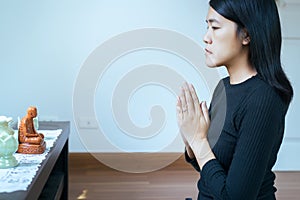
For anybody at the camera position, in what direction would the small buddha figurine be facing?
facing to the right of the viewer

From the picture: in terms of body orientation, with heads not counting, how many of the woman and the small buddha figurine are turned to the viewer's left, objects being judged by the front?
1

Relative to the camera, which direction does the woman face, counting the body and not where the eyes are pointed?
to the viewer's left

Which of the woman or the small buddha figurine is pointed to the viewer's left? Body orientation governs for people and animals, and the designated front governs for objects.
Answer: the woman

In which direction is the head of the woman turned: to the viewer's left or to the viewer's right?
to the viewer's left
